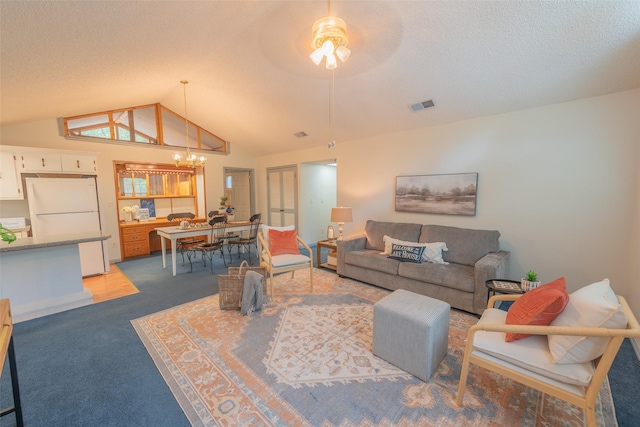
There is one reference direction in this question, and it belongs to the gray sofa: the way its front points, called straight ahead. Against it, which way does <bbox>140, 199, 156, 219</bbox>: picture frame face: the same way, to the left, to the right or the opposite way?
to the left

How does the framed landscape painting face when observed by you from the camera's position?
facing the viewer and to the left of the viewer

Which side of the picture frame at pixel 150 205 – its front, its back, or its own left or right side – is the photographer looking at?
front

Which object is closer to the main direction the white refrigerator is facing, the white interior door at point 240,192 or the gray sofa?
the gray sofa

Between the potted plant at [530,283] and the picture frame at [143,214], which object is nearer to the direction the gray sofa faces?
the picture frame

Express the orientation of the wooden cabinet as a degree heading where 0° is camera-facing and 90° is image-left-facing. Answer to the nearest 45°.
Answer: approximately 0°

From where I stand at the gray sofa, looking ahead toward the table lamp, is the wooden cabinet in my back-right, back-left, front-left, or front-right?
front-left

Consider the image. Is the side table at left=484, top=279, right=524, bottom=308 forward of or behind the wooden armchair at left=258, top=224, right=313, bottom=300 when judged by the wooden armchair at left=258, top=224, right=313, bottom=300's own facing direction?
forward

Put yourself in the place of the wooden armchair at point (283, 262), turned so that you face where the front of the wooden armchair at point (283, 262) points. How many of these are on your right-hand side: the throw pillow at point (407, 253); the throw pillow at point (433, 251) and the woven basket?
1

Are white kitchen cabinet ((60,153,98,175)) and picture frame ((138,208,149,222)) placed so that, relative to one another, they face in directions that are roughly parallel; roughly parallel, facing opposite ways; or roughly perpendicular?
roughly parallel

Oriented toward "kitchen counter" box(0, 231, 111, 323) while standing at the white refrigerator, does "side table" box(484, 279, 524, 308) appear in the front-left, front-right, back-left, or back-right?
front-left

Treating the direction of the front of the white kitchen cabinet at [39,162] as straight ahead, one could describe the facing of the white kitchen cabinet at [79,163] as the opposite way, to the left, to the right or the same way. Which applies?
the same way

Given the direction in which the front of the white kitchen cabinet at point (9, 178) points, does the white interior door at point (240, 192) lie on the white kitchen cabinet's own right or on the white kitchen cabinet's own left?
on the white kitchen cabinet's own left

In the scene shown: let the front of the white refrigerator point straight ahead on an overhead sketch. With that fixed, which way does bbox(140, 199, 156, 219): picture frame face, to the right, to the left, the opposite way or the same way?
the same way

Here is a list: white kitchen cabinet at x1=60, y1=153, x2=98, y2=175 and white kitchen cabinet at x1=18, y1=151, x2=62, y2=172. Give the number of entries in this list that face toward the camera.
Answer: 2

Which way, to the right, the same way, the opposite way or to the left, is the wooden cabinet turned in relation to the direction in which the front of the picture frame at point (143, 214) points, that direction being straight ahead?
the same way

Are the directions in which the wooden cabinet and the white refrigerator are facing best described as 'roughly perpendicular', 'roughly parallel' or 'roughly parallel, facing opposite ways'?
roughly parallel

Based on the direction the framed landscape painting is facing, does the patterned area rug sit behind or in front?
in front
